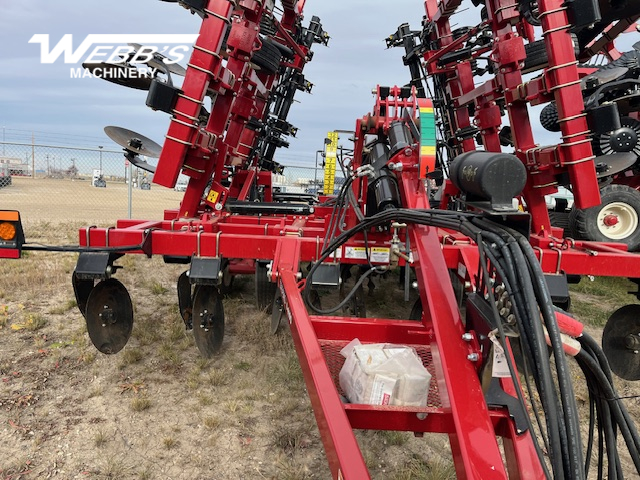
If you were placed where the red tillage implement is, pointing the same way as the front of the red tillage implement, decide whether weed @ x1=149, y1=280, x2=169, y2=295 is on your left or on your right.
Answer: on your right

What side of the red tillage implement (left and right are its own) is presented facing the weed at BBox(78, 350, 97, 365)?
right

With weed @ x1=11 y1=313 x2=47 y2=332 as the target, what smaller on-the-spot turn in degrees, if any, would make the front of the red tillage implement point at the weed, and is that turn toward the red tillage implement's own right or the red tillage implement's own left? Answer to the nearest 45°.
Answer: approximately 90° to the red tillage implement's own right

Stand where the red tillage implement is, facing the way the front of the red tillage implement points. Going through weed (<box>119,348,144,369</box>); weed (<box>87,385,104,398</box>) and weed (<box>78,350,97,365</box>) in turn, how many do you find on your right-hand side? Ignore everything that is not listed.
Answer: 3

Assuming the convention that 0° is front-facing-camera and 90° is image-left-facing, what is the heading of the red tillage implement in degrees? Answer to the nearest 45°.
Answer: approximately 0°

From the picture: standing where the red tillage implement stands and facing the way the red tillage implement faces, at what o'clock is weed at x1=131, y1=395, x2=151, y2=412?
The weed is roughly at 1 o'clock from the red tillage implement.
